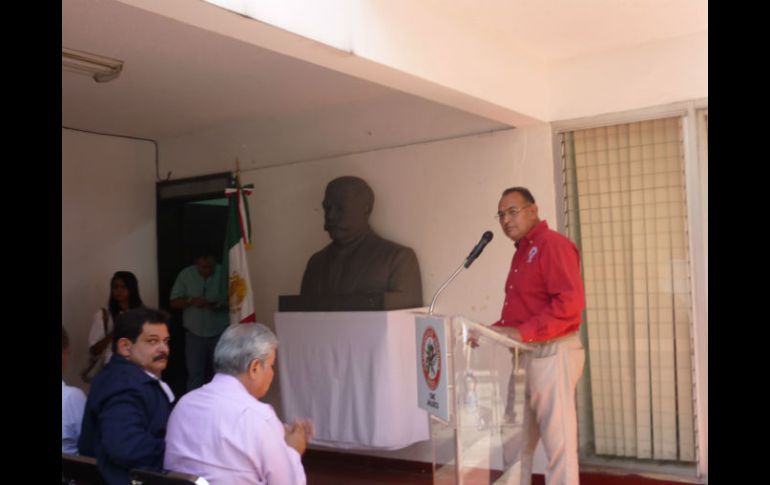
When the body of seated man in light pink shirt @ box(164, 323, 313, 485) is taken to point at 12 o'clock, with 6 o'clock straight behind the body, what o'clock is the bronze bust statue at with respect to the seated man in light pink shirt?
The bronze bust statue is roughly at 11 o'clock from the seated man in light pink shirt.

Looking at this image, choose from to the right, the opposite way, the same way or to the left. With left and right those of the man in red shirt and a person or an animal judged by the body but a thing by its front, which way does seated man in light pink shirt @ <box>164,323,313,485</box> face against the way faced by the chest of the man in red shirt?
the opposite way

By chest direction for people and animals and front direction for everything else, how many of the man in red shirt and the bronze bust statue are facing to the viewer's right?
0

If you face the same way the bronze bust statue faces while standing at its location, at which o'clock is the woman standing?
The woman standing is roughly at 2 o'clock from the bronze bust statue.

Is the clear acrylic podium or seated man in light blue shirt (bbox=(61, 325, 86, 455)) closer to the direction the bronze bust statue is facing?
the seated man in light blue shirt

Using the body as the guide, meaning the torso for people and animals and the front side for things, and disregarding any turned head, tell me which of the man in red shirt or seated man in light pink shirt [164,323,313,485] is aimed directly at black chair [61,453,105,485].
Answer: the man in red shirt

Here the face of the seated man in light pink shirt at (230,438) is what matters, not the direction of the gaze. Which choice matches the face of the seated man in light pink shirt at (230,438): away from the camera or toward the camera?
away from the camera

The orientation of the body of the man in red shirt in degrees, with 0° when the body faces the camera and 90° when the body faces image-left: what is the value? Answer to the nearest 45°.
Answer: approximately 45°

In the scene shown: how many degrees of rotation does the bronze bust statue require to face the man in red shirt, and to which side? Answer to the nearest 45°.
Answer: approximately 90° to its left

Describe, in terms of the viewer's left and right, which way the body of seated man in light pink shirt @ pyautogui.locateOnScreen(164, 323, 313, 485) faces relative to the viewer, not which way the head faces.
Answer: facing away from the viewer and to the right of the viewer

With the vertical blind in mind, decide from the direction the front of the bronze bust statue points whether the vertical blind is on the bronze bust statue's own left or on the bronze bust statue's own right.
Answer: on the bronze bust statue's own left

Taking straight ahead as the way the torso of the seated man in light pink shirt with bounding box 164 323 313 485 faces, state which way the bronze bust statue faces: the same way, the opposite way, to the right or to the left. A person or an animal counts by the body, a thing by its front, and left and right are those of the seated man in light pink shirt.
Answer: the opposite way

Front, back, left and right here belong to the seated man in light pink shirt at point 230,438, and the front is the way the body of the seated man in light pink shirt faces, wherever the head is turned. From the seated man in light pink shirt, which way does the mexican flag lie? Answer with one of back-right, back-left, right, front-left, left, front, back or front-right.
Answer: front-left

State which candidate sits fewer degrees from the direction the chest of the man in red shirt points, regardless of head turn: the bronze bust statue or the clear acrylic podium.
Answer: the clear acrylic podium
